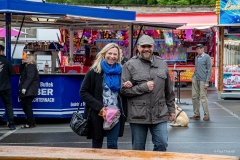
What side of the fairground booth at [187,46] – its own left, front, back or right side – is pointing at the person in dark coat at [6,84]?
front

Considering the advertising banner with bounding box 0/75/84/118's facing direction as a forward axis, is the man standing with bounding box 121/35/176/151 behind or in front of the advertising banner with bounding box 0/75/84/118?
in front

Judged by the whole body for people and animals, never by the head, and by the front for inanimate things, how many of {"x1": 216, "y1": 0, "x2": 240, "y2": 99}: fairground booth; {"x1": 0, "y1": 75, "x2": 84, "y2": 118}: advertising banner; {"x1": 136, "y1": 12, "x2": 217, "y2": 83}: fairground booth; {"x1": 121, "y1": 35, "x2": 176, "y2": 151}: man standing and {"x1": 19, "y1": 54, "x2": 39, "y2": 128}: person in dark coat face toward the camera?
4

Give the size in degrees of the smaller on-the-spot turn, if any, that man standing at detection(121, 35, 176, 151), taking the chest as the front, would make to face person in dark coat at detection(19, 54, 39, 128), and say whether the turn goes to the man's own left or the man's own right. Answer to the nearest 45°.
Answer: approximately 135° to the man's own right

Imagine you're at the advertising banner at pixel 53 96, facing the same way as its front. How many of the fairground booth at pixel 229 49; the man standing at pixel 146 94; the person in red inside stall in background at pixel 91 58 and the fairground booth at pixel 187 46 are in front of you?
1

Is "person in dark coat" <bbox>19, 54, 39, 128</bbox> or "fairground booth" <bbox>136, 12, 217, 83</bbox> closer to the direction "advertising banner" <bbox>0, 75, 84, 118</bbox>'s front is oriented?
the person in dark coat

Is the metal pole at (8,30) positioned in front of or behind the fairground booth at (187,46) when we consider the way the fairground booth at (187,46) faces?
in front

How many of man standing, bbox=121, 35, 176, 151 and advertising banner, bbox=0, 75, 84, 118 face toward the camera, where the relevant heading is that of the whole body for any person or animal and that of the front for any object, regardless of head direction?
2
